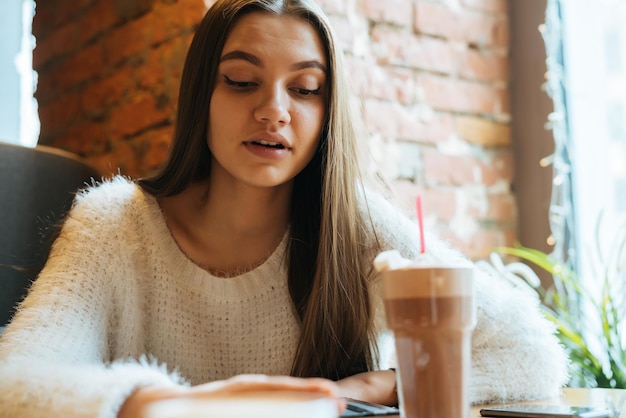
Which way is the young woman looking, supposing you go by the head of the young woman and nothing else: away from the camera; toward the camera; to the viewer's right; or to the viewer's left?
toward the camera

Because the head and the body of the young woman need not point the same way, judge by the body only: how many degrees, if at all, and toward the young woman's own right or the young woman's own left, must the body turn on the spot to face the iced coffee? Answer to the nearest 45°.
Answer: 0° — they already face it

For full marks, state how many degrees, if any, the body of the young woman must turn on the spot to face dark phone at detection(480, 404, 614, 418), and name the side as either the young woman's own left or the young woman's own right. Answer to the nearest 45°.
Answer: approximately 45° to the young woman's own left

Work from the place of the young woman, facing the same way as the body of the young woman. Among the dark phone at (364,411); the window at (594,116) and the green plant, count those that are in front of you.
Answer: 1

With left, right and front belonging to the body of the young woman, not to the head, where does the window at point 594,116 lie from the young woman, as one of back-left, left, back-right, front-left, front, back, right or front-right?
back-left

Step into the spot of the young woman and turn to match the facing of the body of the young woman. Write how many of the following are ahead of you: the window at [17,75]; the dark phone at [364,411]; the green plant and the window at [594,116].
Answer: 1

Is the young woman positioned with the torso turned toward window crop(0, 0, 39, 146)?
no

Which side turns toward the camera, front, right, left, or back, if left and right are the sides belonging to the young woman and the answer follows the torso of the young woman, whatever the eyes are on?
front

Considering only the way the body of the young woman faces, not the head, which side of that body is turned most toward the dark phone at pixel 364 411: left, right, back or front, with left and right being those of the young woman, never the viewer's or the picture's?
front

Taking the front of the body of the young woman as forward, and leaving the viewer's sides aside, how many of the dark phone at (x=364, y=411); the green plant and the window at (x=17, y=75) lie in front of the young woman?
1

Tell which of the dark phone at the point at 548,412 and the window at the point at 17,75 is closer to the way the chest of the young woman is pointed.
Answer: the dark phone

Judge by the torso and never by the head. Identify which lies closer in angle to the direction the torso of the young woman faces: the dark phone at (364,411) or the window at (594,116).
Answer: the dark phone

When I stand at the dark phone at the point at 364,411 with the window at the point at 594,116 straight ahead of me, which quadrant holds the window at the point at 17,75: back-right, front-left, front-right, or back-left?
front-left
